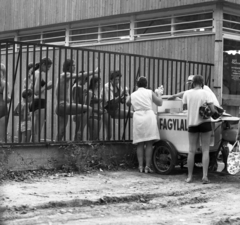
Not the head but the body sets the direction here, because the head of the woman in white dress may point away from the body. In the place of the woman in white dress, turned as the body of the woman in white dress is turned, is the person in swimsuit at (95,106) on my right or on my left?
on my left

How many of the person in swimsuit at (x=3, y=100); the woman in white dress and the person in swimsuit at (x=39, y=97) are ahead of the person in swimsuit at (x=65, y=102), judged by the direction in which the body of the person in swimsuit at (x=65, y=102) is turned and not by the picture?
1

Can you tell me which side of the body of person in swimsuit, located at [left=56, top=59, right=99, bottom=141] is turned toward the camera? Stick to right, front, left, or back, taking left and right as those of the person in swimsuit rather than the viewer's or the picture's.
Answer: right

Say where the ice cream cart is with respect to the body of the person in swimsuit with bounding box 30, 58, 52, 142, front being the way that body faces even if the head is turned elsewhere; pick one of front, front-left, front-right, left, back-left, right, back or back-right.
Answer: front

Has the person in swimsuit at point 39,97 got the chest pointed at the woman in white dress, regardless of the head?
yes

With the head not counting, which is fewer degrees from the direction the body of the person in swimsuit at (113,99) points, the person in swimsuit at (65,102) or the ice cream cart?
the ice cream cart

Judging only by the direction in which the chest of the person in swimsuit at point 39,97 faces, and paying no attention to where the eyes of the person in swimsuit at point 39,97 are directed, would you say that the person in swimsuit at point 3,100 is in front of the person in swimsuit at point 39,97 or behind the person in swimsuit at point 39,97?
behind

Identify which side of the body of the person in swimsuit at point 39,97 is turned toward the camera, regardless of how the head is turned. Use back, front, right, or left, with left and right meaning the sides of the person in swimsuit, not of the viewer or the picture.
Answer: right
